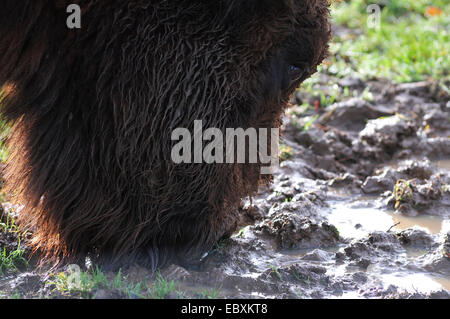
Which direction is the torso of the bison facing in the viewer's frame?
to the viewer's right
